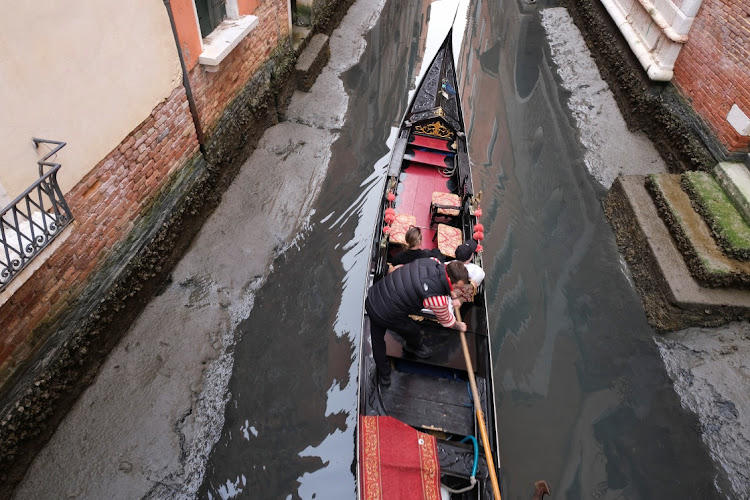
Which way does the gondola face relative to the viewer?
away from the camera
